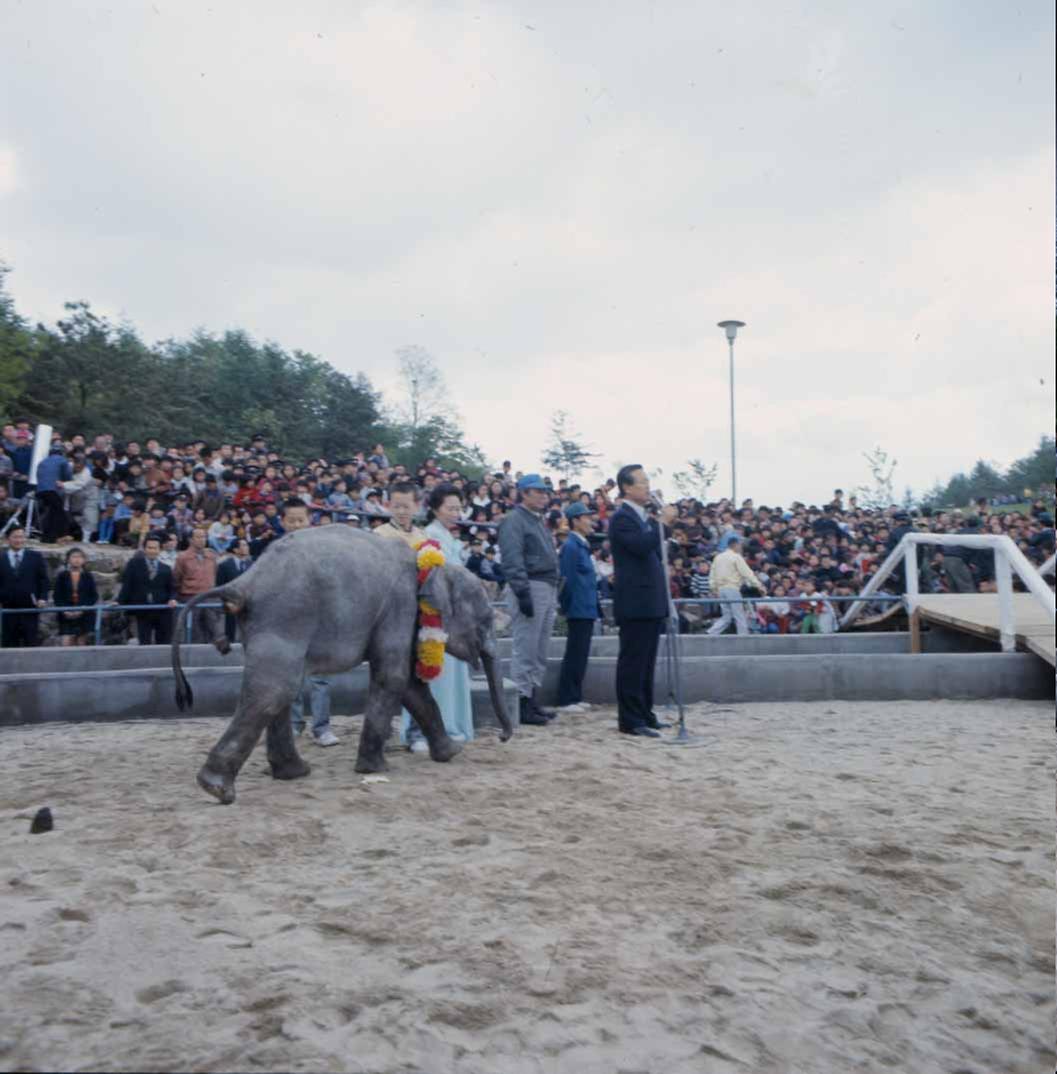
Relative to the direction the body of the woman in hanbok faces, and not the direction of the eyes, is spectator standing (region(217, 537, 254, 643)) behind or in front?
behind

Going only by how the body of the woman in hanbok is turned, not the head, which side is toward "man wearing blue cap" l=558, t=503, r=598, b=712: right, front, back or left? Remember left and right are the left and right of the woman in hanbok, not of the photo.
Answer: left

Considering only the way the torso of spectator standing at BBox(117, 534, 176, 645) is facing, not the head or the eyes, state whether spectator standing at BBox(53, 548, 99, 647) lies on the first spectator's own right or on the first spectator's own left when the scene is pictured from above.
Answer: on the first spectator's own right

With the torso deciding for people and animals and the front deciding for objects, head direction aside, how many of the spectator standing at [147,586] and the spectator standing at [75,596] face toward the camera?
2
